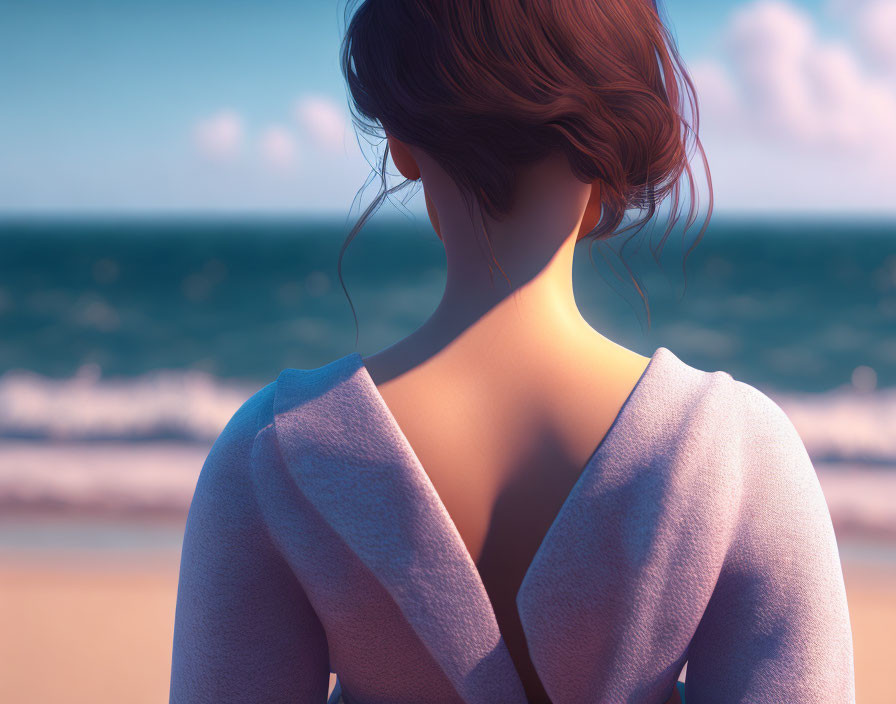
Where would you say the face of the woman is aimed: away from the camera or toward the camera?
away from the camera

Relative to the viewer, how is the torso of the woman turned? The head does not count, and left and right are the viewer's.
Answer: facing away from the viewer
